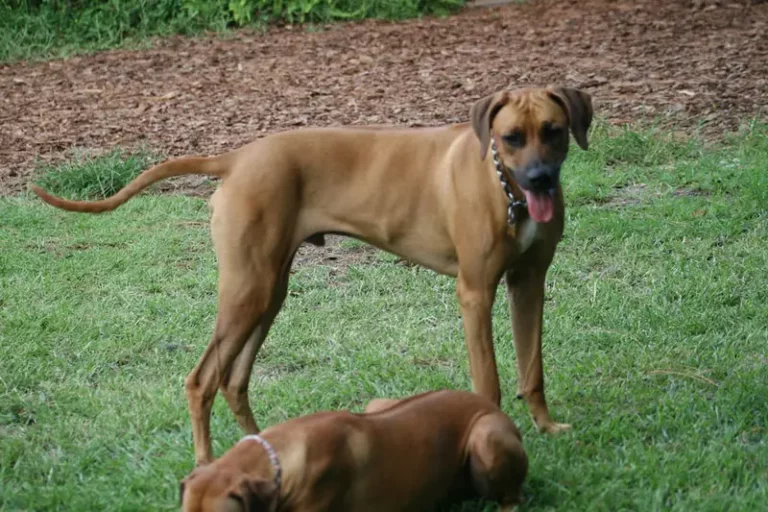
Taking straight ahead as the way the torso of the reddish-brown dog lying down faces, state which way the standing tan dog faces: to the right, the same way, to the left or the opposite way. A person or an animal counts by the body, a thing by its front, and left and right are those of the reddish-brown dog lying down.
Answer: the opposite way

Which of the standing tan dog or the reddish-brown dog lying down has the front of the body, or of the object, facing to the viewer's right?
the standing tan dog

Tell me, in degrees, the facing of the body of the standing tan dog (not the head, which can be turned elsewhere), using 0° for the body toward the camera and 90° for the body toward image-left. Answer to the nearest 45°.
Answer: approximately 270°

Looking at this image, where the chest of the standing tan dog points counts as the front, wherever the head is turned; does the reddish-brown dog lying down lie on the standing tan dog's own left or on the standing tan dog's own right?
on the standing tan dog's own right

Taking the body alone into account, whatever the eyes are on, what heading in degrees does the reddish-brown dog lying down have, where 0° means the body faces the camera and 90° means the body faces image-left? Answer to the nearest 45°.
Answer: approximately 90°

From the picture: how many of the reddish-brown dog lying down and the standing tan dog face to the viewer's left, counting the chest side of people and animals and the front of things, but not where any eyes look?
1

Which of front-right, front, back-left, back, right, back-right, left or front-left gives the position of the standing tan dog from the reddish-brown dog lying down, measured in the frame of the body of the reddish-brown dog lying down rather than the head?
right
